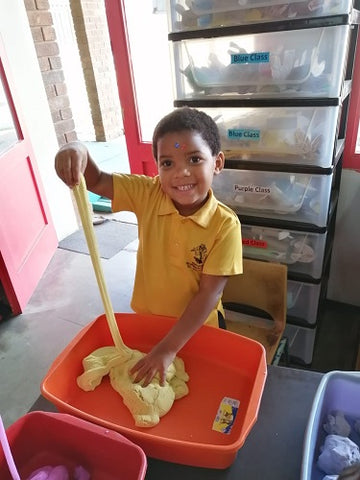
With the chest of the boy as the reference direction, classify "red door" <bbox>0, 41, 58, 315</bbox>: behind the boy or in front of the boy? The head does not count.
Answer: behind

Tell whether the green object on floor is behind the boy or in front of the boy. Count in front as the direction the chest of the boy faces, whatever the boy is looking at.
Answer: behind

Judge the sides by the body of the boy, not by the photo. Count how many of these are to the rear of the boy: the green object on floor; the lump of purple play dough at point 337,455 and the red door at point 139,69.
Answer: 2

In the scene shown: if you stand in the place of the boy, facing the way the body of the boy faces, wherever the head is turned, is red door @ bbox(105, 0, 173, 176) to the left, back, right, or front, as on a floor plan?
back

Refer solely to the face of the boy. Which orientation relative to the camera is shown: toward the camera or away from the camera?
toward the camera

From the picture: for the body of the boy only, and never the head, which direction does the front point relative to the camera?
toward the camera

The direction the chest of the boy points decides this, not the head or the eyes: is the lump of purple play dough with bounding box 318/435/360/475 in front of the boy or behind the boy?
in front
